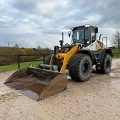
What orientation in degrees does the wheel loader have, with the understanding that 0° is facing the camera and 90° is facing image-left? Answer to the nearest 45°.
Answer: approximately 45°
